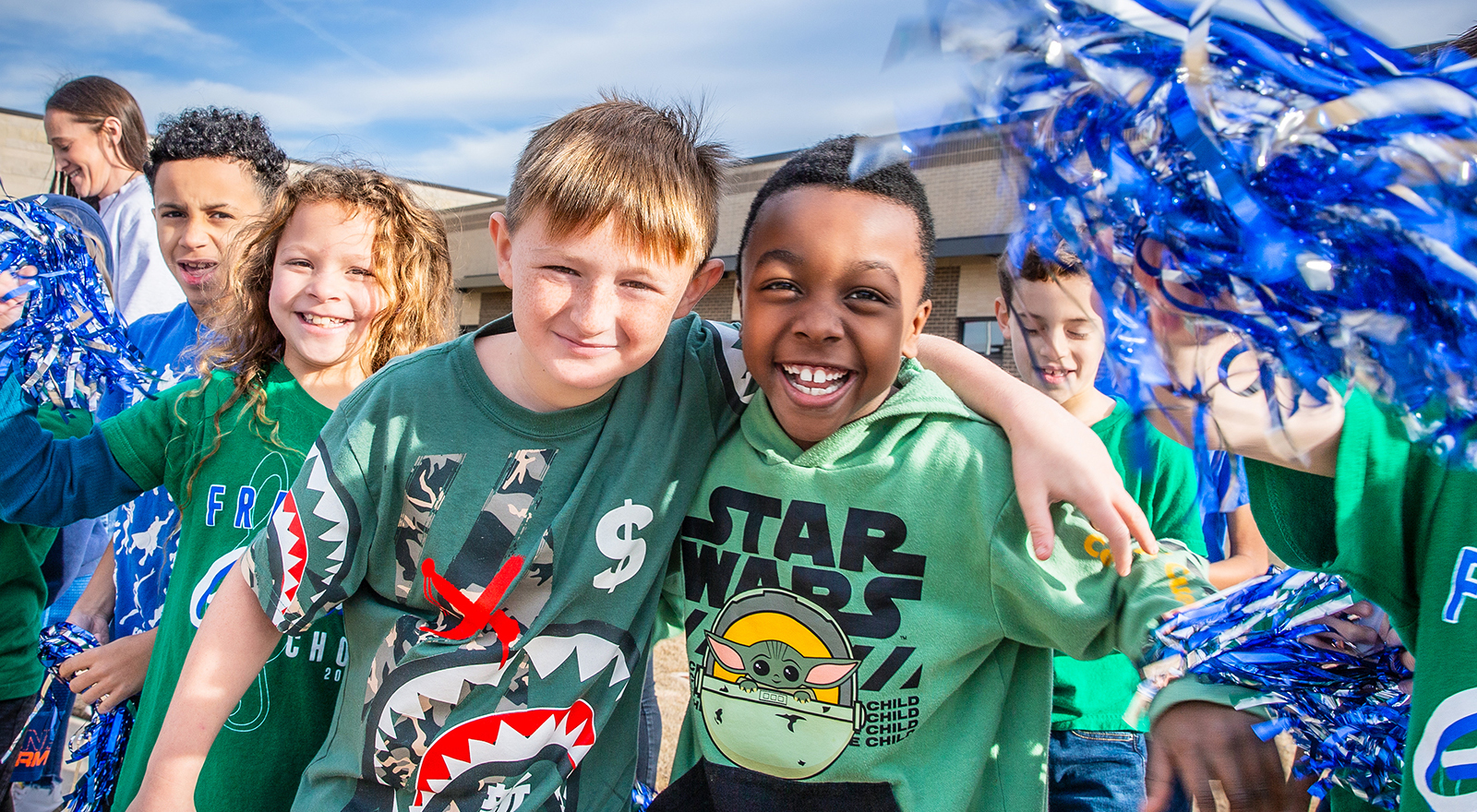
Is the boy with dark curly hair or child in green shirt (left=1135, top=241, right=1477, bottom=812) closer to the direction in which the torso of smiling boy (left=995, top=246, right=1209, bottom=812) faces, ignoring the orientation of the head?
the child in green shirt

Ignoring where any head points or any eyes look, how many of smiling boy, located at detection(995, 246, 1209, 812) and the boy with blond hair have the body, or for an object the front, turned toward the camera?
2

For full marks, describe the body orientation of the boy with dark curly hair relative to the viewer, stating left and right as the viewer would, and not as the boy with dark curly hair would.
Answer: facing the viewer and to the left of the viewer

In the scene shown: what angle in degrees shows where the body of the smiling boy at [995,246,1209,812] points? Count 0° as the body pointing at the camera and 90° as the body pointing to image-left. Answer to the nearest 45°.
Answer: approximately 0°

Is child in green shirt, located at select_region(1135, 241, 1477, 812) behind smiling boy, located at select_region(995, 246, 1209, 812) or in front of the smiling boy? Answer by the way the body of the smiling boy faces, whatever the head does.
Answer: in front

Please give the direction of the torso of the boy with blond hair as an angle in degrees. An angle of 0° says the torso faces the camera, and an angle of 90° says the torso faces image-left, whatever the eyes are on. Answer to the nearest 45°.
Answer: approximately 0°

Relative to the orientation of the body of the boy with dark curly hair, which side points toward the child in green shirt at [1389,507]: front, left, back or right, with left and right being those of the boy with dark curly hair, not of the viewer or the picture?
left
